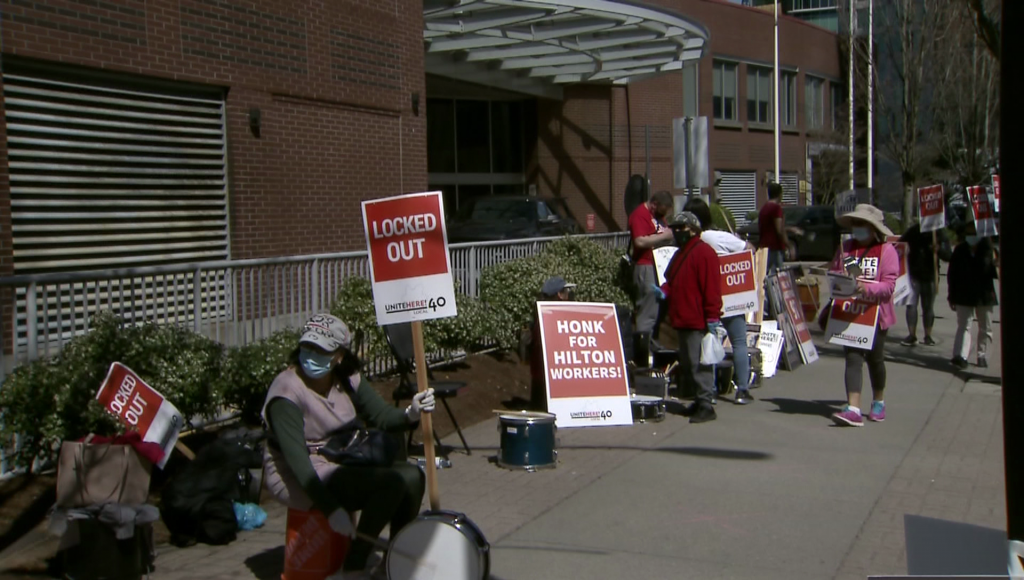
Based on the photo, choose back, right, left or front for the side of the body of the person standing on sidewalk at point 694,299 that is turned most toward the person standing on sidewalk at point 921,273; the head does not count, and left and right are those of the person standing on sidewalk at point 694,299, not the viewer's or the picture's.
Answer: back

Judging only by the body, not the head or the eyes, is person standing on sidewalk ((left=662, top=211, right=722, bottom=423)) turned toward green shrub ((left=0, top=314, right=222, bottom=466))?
yes

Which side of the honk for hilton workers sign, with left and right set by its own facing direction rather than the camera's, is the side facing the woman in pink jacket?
left

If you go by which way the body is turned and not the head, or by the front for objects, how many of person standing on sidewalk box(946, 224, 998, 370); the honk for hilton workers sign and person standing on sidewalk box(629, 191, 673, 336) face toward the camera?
2

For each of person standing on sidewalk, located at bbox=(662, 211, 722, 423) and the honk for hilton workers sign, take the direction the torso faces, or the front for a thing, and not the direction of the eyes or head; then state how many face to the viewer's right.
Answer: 0

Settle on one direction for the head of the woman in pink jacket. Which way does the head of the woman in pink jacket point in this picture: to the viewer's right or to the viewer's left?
to the viewer's left

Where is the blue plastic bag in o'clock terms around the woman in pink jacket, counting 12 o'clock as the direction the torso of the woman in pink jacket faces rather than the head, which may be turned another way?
The blue plastic bag is roughly at 12 o'clock from the woman in pink jacket.

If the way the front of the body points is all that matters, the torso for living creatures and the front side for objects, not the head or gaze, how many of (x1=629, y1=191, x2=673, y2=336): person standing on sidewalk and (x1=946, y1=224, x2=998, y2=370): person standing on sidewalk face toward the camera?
1

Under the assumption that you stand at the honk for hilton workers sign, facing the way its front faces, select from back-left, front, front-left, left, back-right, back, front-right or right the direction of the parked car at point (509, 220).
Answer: back

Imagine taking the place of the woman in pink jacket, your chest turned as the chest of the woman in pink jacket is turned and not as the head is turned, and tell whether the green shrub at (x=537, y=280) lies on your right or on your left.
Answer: on your right

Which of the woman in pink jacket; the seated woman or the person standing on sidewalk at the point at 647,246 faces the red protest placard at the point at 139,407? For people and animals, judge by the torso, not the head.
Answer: the woman in pink jacket

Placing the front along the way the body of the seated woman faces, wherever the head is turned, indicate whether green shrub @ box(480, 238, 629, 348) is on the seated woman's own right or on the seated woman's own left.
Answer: on the seated woman's own left

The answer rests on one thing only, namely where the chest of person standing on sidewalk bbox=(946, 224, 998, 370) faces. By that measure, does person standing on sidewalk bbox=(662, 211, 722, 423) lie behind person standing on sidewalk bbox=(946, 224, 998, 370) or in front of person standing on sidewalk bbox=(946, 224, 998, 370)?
in front

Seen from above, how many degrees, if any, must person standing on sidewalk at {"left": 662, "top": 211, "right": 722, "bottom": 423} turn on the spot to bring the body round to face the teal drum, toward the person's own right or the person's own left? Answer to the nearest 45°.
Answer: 0° — they already face it

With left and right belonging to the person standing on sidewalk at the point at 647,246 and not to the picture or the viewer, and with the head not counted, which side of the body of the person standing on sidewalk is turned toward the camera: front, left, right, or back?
right

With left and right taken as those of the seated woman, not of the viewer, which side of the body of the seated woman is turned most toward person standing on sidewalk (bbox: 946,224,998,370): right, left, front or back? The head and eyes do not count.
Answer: left
